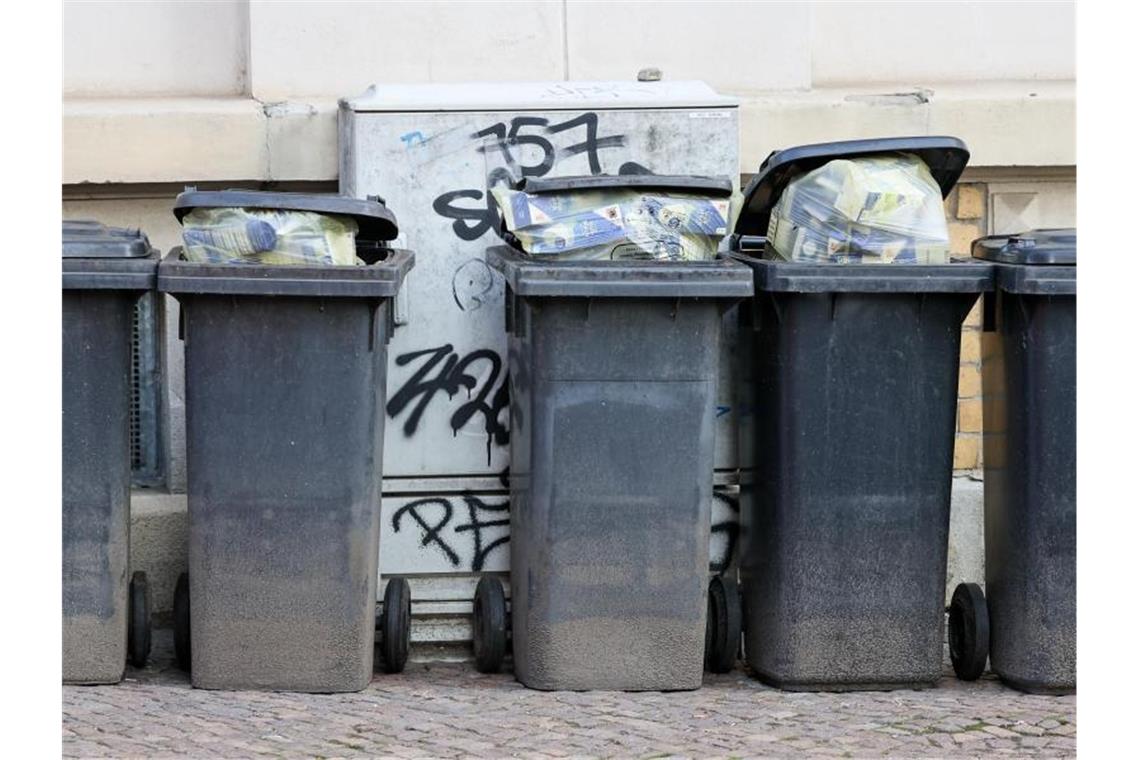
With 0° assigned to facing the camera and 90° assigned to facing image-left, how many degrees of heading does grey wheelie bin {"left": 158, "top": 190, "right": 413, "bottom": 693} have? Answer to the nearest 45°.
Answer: approximately 0°

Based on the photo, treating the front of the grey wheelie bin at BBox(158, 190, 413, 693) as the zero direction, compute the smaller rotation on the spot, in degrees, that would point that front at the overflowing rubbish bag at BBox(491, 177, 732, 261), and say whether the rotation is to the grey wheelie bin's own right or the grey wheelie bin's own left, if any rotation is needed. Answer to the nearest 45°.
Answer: approximately 90° to the grey wheelie bin's own left

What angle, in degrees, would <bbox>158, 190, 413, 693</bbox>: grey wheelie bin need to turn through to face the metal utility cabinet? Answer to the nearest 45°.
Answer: approximately 135° to its left

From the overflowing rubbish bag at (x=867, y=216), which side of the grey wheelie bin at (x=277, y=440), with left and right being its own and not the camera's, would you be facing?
left

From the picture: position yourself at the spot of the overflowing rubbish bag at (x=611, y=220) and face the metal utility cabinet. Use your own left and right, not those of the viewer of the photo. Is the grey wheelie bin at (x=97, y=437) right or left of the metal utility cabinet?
left

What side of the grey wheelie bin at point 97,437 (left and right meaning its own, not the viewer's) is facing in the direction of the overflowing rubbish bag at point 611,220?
left

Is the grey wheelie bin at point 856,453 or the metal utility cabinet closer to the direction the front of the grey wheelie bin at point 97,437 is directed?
the grey wheelie bin
